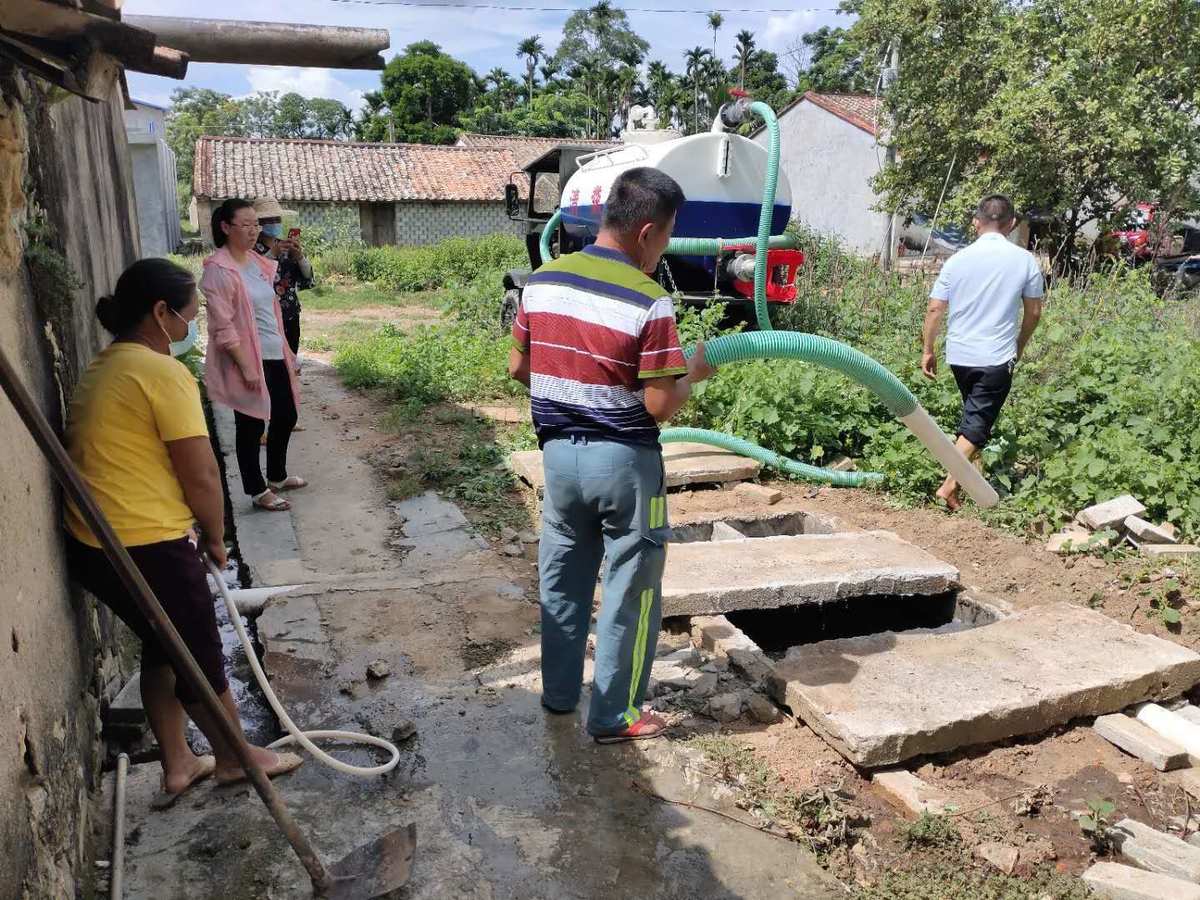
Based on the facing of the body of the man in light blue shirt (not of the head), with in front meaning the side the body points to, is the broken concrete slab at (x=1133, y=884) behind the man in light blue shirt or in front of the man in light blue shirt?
behind

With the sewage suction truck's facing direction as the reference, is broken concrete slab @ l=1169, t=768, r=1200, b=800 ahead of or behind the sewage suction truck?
behind

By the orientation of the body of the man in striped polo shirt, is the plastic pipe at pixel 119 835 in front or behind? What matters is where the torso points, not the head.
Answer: behind

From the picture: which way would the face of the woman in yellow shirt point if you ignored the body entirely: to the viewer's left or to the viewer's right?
to the viewer's right

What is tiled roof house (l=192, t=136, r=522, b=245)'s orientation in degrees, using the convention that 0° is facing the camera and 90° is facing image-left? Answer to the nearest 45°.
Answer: approximately 0°

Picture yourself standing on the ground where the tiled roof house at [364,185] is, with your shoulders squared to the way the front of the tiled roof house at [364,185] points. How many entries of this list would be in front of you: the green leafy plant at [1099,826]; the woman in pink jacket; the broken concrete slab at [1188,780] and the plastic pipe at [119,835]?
4

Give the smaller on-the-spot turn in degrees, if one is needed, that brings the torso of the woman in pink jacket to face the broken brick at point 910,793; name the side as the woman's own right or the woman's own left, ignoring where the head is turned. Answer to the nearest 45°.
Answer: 0° — they already face it

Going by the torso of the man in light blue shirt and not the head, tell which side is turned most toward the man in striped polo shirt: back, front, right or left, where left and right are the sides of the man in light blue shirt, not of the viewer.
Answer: back

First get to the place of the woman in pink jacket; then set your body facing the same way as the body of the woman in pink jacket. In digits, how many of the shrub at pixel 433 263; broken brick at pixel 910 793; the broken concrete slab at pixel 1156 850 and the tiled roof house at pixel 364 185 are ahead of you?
2

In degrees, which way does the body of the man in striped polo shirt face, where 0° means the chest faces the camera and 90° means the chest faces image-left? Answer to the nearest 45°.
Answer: approximately 225°

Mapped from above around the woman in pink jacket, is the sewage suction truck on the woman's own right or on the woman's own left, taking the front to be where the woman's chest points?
on the woman's own left

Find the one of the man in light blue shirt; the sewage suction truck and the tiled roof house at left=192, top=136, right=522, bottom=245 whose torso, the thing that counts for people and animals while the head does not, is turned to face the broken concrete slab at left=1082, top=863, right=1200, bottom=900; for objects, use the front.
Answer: the tiled roof house

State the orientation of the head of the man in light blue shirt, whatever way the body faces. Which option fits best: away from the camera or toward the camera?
away from the camera

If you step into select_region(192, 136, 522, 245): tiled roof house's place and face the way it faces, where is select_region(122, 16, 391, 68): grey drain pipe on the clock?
The grey drain pipe is roughly at 12 o'clock from the tiled roof house.

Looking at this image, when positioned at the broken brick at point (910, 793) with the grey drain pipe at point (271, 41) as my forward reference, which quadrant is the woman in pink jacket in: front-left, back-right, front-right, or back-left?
front-right

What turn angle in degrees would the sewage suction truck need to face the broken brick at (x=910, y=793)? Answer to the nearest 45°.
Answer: approximately 135° to its left

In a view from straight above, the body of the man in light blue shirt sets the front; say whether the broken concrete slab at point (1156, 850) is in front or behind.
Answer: behind

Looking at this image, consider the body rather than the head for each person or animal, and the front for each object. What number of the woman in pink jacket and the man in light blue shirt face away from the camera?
1

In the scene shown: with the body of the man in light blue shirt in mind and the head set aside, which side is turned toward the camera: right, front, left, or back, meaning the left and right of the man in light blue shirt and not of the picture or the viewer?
back
